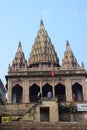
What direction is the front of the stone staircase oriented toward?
toward the camera

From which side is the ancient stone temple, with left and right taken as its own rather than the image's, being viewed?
front

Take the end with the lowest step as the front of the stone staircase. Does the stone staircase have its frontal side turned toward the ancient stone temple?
no

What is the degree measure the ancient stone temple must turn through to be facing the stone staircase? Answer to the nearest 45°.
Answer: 0° — it already faces it

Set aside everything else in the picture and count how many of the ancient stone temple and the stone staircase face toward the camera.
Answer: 2

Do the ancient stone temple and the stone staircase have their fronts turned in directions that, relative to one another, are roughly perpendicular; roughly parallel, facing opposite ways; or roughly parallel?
roughly parallel
